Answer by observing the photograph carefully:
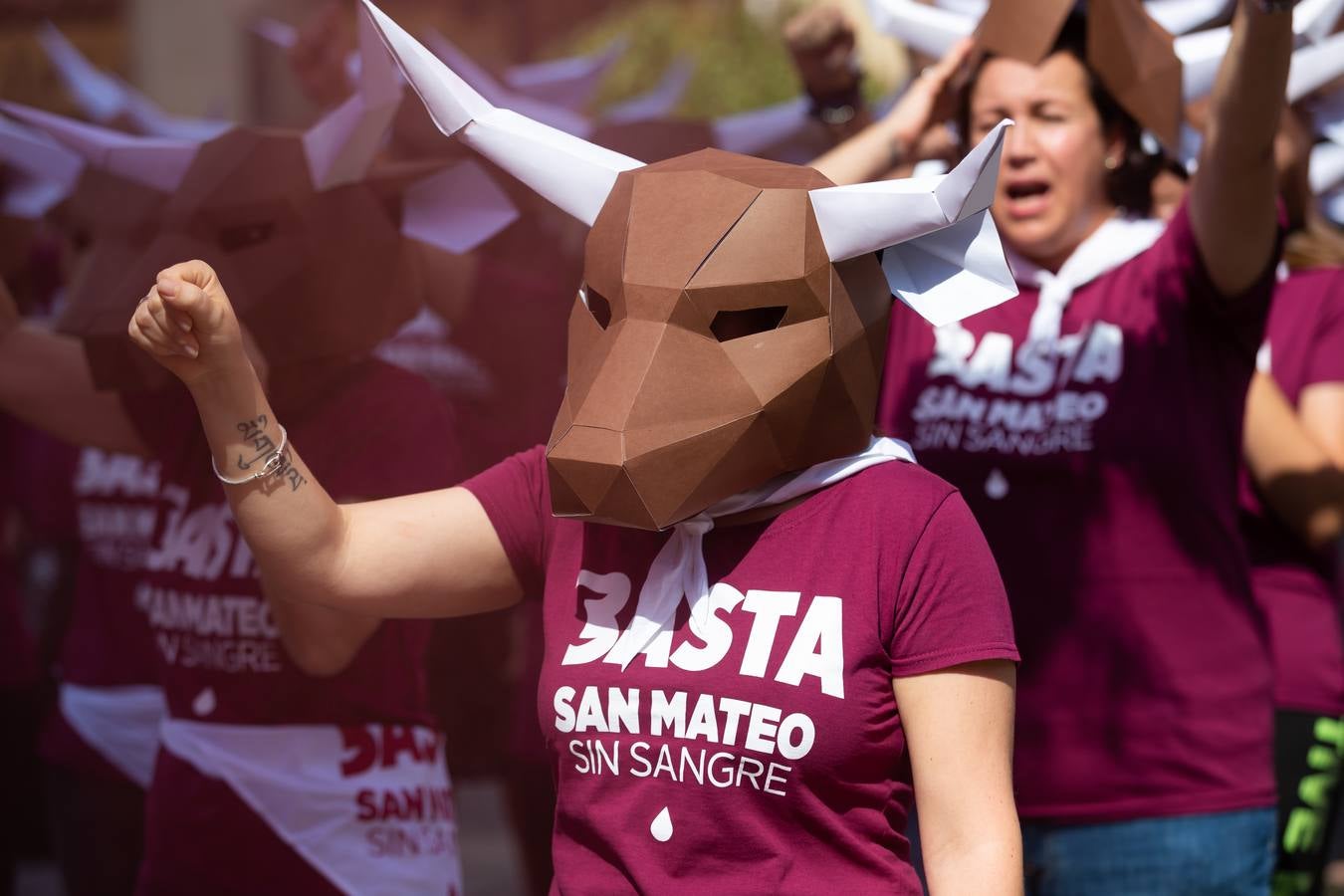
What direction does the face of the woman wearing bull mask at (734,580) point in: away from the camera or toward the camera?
toward the camera

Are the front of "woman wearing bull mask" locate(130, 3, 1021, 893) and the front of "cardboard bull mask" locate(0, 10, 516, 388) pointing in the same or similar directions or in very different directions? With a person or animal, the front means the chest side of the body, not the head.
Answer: same or similar directions

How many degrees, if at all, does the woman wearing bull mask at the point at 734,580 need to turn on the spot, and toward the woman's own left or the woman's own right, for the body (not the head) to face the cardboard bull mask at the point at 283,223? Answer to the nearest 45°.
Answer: approximately 90° to the woman's own right

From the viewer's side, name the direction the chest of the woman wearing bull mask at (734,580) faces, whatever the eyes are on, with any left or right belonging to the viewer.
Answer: facing the viewer and to the left of the viewer

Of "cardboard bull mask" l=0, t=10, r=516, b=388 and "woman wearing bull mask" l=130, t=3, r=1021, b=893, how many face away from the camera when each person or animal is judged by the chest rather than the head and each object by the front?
0

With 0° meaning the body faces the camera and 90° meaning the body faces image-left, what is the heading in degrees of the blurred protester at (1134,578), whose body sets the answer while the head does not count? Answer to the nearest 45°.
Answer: approximately 45°

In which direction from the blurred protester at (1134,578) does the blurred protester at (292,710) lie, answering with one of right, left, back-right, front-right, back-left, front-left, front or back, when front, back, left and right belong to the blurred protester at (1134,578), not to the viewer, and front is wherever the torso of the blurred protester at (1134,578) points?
front-right

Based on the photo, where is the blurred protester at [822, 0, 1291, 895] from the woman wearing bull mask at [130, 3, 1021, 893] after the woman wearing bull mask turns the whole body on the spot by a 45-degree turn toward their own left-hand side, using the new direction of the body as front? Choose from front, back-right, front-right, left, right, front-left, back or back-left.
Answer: back-left

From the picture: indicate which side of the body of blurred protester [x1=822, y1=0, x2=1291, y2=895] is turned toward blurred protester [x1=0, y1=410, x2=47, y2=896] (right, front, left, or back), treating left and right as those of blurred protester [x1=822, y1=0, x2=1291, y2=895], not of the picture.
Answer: right

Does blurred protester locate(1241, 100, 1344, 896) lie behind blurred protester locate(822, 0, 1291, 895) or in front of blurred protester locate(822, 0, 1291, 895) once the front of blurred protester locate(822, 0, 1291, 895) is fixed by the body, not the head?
behind

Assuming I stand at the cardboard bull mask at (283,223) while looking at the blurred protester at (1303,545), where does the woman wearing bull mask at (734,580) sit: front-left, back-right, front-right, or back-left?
front-right

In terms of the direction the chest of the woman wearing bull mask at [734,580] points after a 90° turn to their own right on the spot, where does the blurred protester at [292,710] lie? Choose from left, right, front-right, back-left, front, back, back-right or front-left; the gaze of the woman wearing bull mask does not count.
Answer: front
